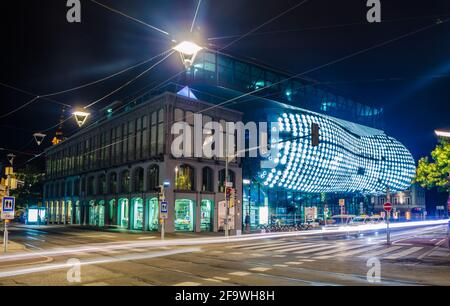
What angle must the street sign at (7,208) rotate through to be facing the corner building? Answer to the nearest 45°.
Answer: approximately 135° to its left

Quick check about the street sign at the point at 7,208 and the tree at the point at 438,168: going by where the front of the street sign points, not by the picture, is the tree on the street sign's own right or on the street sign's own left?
on the street sign's own left

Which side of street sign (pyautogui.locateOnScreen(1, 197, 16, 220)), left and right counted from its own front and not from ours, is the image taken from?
front
